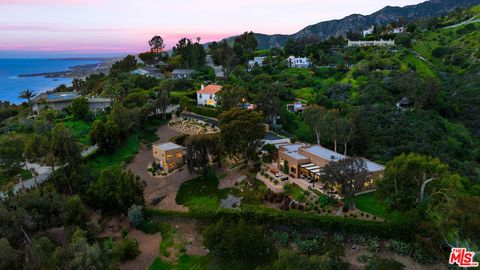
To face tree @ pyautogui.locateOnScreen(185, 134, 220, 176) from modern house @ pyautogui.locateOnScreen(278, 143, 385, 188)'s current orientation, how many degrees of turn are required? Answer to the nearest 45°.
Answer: approximately 45° to its right

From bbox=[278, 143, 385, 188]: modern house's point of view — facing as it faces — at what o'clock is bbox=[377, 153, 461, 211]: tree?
The tree is roughly at 9 o'clock from the modern house.

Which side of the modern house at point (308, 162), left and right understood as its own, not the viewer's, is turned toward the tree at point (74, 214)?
front

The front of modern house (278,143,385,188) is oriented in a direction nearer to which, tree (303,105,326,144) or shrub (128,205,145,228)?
the shrub

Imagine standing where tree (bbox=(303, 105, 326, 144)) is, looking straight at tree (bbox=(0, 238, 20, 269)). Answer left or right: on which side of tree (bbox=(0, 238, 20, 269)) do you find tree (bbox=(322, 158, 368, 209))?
left

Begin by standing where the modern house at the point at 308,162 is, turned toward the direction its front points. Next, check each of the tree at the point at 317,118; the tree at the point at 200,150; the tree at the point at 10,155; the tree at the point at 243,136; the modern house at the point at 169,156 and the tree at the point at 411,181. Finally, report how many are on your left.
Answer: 1

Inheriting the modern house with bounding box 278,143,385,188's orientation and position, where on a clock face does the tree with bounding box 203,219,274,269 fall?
The tree is roughly at 11 o'clock from the modern house.

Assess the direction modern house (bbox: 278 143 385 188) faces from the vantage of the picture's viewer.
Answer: facing the viewer and to the left of the viewer

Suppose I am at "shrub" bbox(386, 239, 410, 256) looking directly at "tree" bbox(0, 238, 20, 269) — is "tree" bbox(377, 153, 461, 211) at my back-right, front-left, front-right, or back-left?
back-right

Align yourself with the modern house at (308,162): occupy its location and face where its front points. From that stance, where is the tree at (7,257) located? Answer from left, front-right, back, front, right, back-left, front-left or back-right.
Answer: front

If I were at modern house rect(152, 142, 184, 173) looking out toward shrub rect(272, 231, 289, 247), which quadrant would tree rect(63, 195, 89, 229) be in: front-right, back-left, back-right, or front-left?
front-right

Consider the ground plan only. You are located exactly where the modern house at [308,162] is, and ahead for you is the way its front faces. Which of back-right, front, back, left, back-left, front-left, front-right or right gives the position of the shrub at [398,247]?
left

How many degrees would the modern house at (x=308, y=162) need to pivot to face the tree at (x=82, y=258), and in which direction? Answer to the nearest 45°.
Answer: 0° — it already faces it
